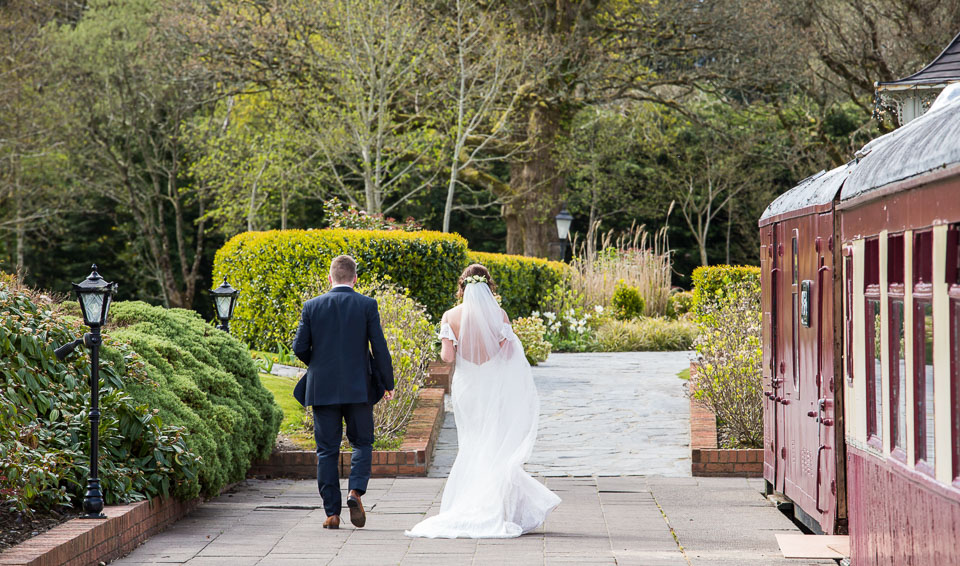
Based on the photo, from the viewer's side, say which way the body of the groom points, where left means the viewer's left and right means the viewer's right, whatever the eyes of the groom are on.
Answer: facing away from the viewer

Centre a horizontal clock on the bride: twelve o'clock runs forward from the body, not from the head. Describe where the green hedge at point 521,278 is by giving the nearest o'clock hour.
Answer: The green hedge is roughly at 12 o'clock from the bride.

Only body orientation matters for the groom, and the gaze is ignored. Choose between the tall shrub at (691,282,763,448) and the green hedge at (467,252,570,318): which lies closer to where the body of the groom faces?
the green hedge

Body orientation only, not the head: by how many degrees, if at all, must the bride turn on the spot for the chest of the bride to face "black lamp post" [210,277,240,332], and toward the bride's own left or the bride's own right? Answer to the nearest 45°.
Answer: approximately 45° to the bride's own left

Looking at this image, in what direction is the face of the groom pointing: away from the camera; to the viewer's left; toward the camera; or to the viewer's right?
away from the camera

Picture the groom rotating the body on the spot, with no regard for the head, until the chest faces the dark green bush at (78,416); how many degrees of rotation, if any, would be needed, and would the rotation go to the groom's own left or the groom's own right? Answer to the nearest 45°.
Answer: approximately 90° to the groom's own left

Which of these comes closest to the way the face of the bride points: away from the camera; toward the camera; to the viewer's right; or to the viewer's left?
away from the camera

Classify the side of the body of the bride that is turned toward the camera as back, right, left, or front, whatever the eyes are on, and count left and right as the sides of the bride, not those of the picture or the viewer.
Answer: back

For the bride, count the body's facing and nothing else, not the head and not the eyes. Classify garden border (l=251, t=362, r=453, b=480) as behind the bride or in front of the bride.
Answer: in front

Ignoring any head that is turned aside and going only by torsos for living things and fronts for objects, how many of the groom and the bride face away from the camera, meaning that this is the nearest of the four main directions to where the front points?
2

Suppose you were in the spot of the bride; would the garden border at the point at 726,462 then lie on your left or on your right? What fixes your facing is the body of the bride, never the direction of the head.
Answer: on your right

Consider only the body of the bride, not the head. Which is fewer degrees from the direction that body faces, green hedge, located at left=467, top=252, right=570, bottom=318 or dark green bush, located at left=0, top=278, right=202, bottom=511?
the green hedge

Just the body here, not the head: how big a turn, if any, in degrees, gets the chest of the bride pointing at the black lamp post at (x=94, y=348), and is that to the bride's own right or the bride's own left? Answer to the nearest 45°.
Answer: approximately 90° to the bride's own left
